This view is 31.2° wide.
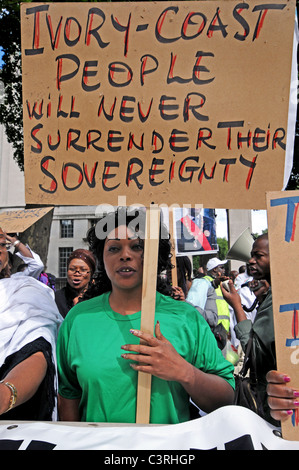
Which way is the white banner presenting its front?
toward the camera

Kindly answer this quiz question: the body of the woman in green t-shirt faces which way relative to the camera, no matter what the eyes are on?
toward the camera

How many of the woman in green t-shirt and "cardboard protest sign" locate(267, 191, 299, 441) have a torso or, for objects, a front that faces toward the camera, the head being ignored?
2

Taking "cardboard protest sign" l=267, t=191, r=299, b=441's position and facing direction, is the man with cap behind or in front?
behind

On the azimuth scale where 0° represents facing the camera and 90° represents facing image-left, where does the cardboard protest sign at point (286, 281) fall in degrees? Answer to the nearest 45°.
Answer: approximately 0°

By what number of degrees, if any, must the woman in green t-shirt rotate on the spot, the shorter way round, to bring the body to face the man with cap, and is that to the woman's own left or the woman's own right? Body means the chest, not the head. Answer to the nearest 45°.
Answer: approximately 180°

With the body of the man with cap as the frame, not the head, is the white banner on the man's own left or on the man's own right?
on the man's own right

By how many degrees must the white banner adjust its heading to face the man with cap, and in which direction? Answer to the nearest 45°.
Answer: approximately 180°
